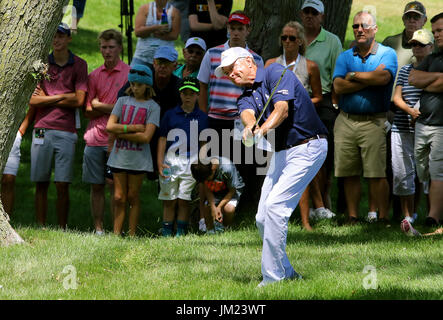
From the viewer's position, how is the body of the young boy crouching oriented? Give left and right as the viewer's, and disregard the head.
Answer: facing the viewer and to the left of the viewer

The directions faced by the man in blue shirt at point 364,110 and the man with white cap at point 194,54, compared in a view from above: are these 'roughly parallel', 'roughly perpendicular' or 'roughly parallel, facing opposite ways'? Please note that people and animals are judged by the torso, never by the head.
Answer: roughly parallel

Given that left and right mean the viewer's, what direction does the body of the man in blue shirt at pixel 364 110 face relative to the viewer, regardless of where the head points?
facing the viewer

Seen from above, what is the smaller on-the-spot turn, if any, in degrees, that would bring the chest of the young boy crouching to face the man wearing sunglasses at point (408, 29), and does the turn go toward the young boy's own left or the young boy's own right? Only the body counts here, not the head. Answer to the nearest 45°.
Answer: approximately 180°

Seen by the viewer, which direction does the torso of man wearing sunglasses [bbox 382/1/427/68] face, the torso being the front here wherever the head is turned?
toward the camera

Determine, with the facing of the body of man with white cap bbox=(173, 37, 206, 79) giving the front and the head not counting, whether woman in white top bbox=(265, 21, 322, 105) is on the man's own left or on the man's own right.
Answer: on the man's own left

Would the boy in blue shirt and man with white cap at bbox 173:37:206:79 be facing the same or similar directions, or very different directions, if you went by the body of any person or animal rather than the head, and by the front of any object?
same or similar directions

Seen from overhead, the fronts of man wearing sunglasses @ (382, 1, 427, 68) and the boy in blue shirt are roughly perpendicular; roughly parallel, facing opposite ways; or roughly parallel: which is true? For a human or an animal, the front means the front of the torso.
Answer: roughly parallel

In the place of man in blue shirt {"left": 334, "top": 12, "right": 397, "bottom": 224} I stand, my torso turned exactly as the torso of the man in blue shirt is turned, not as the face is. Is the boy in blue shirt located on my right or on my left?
on my right

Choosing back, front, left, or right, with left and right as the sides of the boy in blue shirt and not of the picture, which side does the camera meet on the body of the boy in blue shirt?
front

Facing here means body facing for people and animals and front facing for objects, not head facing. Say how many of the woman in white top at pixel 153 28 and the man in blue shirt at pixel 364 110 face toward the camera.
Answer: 2

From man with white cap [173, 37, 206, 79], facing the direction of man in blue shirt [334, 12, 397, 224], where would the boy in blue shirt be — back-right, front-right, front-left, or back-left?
front-right

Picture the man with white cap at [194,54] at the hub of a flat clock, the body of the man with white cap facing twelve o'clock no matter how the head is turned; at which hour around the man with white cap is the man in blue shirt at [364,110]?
The man in blue shirt is roughly at 10 o'clock from the man with white cap.

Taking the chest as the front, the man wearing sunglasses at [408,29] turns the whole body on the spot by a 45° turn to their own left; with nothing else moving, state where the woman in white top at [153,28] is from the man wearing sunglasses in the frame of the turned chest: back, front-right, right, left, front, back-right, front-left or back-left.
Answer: back-right
